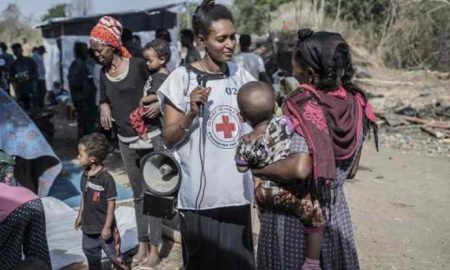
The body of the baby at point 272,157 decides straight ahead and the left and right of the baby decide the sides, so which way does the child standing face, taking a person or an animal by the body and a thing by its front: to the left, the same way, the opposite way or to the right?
the opposite way

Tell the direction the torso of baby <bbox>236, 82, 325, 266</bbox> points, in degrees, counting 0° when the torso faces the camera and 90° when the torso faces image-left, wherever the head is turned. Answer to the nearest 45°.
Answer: approximately 225°

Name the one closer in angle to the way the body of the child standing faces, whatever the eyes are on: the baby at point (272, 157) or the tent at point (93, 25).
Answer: the baby

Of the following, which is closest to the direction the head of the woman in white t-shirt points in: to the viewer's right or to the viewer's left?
to the viewer's right

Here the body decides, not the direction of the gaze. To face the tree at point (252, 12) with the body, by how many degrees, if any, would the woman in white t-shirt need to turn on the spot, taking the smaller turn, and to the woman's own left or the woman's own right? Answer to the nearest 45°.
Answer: approximately 135° to the woman's own left

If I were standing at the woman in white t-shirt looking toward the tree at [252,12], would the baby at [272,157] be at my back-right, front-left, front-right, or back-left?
back-right

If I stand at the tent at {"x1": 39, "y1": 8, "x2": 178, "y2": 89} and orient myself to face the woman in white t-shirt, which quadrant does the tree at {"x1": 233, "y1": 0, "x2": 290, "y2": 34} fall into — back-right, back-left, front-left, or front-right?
back-left

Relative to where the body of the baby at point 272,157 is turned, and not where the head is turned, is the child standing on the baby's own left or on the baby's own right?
on the baby's own left

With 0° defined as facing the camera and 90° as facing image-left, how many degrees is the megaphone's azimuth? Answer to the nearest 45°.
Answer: approximately 0°

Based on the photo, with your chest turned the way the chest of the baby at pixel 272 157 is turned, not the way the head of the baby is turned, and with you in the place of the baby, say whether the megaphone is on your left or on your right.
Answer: on your left

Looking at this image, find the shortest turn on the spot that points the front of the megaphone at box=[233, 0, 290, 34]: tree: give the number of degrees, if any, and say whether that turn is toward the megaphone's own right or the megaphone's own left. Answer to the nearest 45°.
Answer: approximately 180°

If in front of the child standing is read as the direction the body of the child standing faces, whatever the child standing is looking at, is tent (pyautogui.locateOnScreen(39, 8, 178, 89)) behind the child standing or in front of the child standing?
behind
